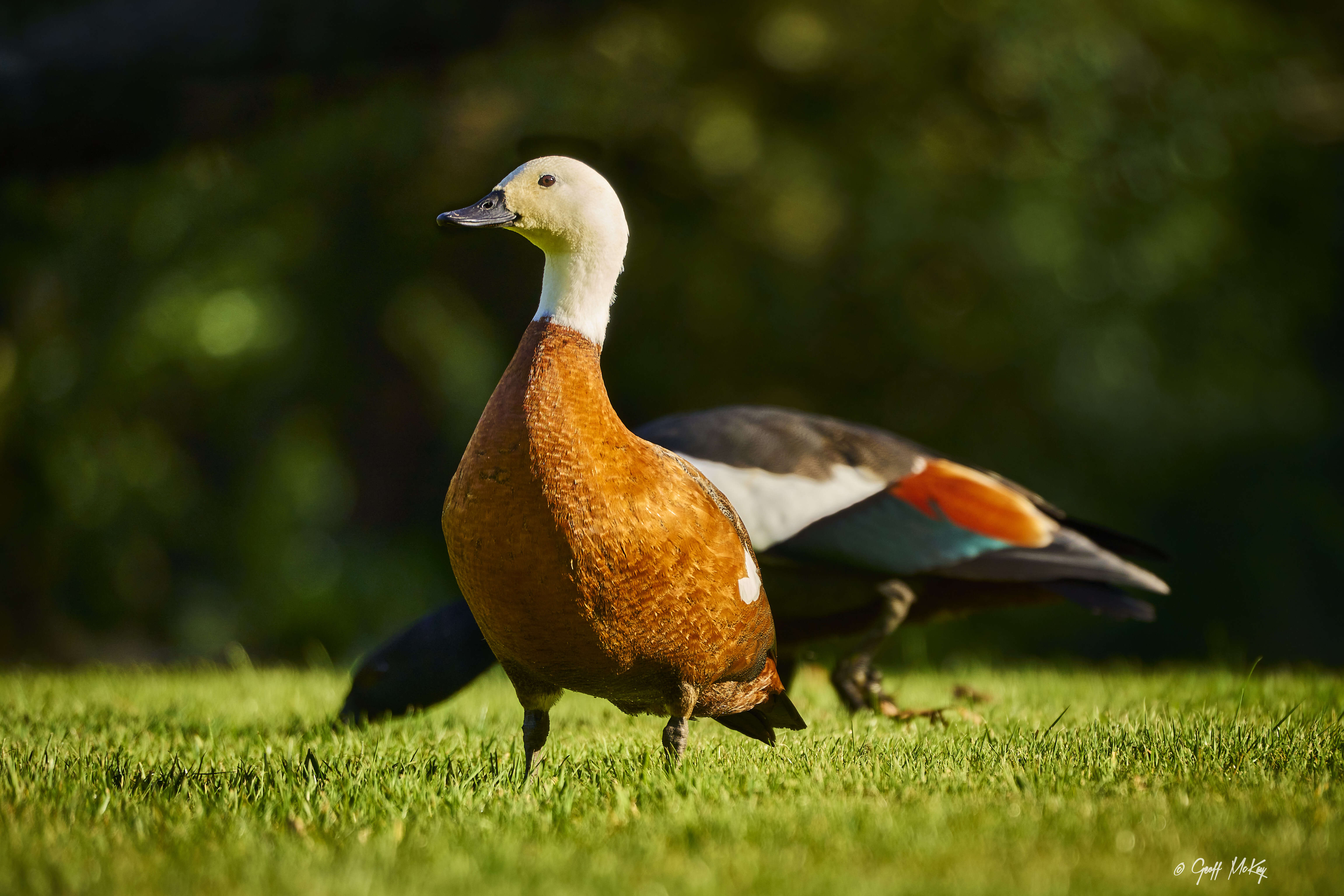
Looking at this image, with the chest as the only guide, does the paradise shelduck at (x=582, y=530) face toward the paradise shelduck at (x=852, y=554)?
no

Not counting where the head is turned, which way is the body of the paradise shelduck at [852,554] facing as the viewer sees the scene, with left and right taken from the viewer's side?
facing to the left of the viewer

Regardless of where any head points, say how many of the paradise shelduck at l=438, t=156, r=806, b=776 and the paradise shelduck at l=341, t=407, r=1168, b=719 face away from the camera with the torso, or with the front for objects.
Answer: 0
